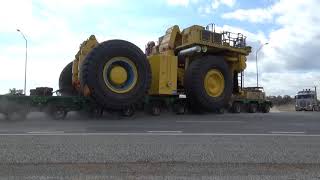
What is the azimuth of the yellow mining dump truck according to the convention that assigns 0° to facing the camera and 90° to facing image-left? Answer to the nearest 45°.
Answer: approximately 225°
